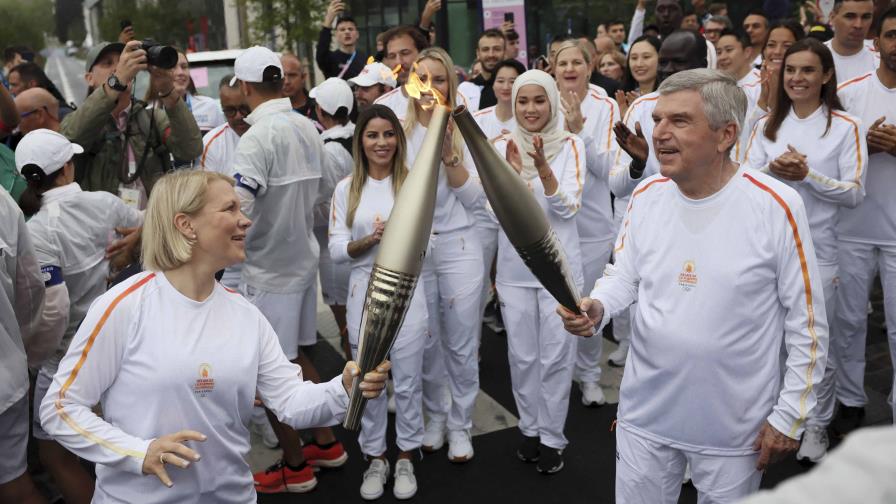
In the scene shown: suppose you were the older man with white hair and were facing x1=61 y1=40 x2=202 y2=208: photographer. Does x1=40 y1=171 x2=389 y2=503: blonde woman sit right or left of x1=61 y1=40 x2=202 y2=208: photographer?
left

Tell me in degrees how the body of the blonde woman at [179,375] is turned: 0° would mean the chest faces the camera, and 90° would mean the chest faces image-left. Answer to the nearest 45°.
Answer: approximately 315°

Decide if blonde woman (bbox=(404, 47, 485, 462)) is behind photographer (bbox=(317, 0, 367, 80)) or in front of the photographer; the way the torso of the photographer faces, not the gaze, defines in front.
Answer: in front

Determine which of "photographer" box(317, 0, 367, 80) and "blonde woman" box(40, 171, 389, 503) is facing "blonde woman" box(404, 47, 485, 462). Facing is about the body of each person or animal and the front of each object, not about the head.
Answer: the photographer

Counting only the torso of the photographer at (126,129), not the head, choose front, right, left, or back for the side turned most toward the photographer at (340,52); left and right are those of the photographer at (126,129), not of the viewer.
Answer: left

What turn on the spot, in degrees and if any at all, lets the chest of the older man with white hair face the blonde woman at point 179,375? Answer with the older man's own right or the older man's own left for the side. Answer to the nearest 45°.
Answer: approximately 45° to the older man's own right

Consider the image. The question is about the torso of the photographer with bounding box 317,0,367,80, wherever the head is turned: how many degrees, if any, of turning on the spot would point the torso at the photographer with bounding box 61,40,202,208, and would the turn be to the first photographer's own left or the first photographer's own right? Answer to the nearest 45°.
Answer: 0° — they already face them

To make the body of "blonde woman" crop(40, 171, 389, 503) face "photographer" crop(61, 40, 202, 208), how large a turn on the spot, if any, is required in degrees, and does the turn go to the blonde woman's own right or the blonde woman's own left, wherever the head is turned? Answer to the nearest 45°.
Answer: approximately 135° to the blonde woman's own left

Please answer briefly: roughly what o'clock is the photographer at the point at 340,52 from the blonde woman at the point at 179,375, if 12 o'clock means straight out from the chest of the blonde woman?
The photographer is roughly at 8 o'clock from the blonde woman.

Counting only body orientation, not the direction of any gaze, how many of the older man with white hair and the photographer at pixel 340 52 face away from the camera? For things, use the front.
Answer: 0

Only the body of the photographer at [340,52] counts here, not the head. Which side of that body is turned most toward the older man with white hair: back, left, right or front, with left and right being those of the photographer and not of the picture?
front

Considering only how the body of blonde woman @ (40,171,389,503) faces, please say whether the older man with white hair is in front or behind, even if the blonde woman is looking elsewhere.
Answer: in front

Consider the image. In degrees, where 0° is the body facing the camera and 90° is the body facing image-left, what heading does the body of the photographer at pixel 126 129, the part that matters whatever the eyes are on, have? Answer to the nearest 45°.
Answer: approximately 315°

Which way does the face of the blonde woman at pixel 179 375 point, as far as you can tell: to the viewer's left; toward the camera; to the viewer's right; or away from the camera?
to the viewer's right

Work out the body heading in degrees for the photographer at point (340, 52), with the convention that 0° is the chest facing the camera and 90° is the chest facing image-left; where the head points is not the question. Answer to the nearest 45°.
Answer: approximately 0°
